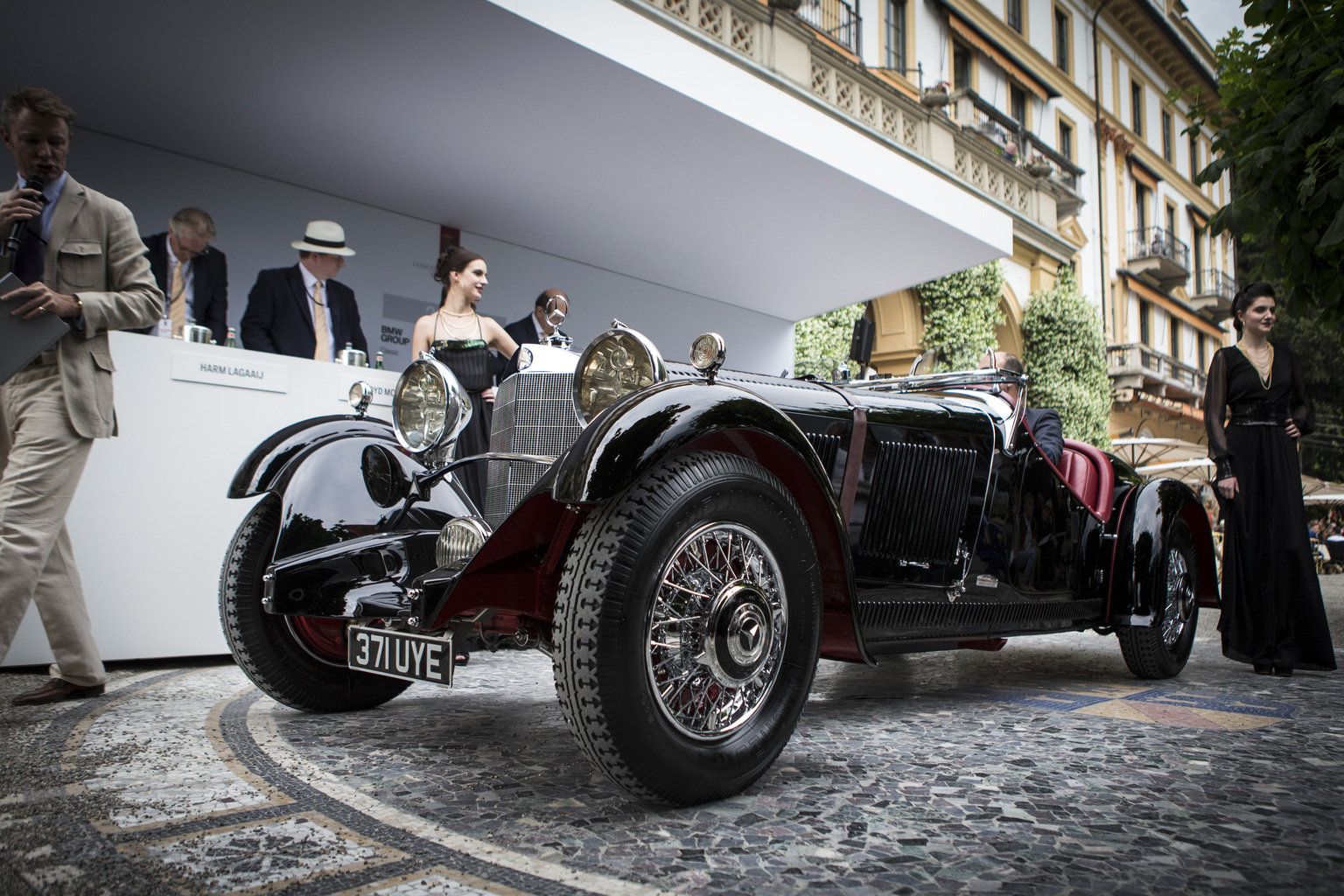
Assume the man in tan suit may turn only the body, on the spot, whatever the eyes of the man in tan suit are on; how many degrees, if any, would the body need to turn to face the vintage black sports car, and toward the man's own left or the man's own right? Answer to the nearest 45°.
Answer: approximately 90° to the man's own left

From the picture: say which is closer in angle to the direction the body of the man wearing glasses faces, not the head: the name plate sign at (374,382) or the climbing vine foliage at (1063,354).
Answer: the name plate sign

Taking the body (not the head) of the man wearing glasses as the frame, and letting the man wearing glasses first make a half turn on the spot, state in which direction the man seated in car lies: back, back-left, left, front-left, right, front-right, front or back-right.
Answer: back-right

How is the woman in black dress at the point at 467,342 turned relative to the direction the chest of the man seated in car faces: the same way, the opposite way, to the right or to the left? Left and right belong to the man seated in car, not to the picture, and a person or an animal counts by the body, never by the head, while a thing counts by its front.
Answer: to the left

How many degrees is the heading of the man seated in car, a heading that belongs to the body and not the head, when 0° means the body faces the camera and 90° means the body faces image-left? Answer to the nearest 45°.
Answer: approximately 45°

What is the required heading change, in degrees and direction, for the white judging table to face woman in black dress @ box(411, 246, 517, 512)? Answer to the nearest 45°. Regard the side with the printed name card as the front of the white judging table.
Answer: approximately 45° to its left

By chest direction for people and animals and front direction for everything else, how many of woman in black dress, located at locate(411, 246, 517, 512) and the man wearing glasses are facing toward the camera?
2

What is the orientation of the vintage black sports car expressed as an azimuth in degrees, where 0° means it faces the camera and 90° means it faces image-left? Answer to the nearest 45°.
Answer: approximately 45°

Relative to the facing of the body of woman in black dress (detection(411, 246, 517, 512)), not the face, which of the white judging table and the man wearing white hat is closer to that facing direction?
the white judging table

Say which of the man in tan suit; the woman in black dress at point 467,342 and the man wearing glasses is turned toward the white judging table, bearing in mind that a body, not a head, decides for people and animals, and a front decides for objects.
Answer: the man wearing glasses

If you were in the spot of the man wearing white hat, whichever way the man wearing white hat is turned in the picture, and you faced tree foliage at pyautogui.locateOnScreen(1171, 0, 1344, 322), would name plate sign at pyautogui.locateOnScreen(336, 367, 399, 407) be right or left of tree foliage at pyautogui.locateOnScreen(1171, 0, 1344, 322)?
right

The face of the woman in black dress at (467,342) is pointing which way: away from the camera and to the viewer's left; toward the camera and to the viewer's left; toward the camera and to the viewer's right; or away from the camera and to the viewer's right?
toward the camera and to the viewer's right
